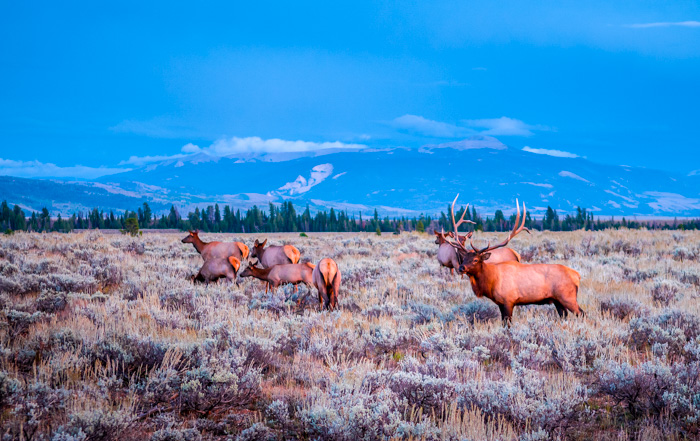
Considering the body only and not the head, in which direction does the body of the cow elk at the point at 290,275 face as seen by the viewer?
to the viewer's left

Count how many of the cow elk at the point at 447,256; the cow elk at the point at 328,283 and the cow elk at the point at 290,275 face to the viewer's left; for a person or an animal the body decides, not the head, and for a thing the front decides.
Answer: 2

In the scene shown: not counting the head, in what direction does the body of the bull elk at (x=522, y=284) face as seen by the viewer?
to the viewer's left

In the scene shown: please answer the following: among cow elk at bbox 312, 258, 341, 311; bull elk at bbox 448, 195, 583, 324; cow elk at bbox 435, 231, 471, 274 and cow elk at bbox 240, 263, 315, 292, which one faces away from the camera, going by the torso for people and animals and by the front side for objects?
cow elk at bbox 312, 258, 341, 311

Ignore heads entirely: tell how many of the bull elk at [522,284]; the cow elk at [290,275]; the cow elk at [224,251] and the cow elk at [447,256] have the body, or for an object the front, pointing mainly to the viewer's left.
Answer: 4

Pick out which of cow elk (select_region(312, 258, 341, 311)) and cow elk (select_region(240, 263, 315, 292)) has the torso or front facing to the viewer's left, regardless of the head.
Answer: cow elk (select_region(240, 263, 315, 292))

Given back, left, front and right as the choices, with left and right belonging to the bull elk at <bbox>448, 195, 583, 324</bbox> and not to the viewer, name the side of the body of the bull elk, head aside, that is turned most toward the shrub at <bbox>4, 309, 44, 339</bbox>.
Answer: front

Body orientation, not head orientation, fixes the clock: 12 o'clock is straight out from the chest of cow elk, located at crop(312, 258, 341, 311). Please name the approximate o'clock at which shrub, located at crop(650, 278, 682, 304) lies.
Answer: The shrub is roughly at 3 o'clock from the cow elk.

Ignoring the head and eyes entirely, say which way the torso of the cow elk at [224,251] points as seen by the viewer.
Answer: to the viewer's left

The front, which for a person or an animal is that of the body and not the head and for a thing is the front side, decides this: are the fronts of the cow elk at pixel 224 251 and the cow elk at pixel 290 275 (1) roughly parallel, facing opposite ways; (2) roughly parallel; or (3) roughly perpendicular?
roughly parallel

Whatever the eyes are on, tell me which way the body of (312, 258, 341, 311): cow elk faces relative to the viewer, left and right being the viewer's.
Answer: facing away from the viewer

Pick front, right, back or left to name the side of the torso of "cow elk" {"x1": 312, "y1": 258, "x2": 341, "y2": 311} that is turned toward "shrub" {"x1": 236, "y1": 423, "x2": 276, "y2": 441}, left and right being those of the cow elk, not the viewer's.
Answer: back

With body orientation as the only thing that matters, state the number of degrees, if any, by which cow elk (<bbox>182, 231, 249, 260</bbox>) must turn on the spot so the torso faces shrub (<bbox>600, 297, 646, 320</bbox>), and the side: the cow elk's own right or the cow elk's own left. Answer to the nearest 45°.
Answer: approximately 135° to the cow elk's own left

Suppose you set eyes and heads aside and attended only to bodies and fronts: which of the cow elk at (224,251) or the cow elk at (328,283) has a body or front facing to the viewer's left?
the cow elk at (224,251)

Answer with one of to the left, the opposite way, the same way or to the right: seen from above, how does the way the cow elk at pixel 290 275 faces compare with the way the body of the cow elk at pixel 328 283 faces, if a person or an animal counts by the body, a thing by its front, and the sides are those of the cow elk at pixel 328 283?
to the left
